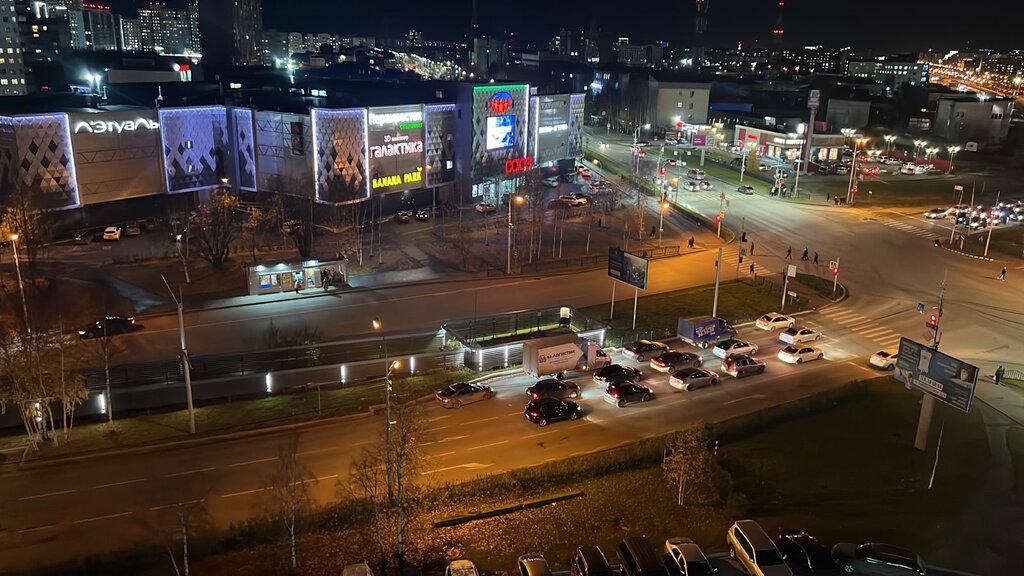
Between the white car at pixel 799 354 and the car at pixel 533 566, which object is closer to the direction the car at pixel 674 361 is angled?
the white car

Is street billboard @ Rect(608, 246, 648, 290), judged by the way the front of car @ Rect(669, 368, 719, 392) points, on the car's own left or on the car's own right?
on the car's own left

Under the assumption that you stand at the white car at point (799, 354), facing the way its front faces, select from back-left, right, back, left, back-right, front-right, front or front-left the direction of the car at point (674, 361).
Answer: back

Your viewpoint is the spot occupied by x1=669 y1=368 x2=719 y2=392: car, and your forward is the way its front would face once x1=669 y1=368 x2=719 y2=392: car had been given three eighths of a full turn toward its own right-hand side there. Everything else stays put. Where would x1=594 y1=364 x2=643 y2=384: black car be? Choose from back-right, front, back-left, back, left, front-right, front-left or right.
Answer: right

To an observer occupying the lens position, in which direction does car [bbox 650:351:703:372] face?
facing away from the viewer and to the right of the viewer

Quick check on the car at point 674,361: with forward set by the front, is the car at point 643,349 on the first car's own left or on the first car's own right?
on the first car's own left

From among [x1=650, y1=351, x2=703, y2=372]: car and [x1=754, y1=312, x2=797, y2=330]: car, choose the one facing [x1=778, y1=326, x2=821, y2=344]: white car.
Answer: [x1=650, y1=351, x2=703, y2=372]: car

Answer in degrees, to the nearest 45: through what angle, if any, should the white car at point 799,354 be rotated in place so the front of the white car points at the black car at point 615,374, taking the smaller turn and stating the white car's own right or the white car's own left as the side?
approximately 180°

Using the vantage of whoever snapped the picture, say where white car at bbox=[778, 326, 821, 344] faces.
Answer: facing away from the viewer and to the right of the viewer

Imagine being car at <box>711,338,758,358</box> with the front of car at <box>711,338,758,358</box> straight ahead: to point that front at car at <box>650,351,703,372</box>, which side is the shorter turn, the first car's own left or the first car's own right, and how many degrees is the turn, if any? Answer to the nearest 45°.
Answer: approximately 180°

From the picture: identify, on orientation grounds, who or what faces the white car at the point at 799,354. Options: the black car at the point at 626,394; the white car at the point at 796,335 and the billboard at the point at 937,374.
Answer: the black car

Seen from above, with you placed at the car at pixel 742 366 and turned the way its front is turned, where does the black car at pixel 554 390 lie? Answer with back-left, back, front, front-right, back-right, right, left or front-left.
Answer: back

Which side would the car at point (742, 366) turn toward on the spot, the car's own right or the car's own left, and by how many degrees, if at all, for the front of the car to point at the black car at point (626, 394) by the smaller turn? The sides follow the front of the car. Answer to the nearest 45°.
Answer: approximately 180°

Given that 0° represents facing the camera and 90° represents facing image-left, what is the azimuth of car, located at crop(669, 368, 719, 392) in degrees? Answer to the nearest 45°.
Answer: approximately 225°

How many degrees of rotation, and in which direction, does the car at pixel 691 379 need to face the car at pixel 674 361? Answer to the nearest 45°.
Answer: approximately 90° to its left

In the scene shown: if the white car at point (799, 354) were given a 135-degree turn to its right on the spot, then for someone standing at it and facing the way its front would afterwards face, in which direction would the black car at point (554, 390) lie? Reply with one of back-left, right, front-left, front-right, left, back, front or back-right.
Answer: front-right
